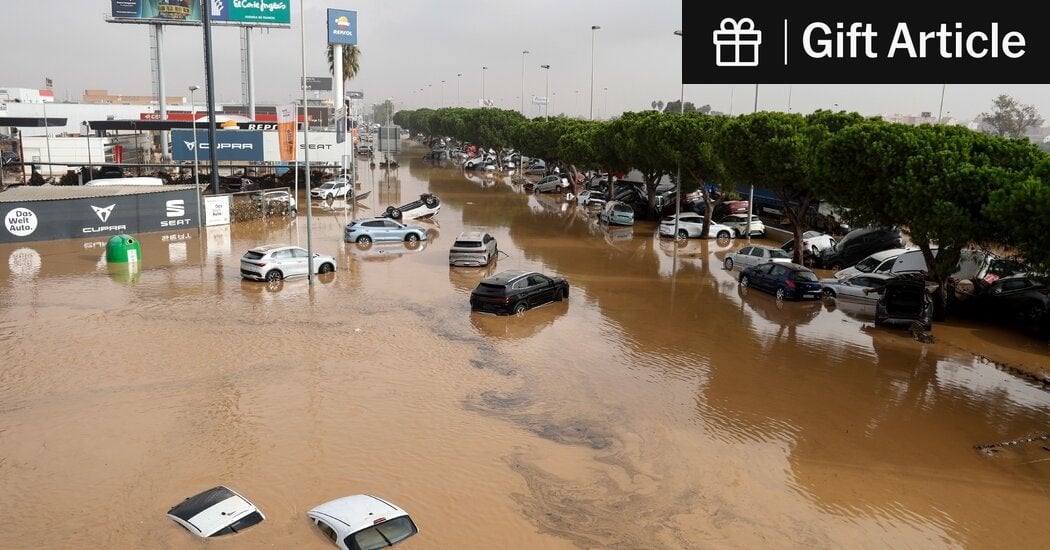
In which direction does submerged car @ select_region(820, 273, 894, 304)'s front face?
to the viewer's left

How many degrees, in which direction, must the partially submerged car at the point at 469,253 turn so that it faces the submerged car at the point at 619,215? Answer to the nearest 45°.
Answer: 0° — it already faces it

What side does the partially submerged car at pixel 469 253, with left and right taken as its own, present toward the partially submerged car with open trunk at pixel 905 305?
right

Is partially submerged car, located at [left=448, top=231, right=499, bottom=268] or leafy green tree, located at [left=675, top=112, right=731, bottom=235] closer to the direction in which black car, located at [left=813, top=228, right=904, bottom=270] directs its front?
the partially submerged car

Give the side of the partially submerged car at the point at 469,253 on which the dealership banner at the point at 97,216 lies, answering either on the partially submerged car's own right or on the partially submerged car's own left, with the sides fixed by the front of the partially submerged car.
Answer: on the partially submerged car's own left

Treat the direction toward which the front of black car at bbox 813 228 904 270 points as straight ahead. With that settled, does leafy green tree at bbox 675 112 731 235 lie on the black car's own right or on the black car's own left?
on the black car's own right
